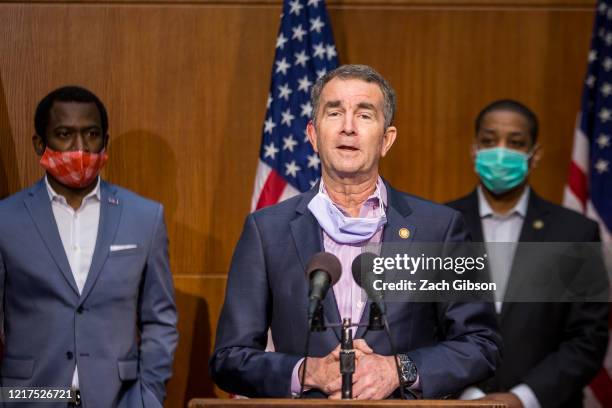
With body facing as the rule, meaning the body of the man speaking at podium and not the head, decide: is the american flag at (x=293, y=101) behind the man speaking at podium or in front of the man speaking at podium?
behind

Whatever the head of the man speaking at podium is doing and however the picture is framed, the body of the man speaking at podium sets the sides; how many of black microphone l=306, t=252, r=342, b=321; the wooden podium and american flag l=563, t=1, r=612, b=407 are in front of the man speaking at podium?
2

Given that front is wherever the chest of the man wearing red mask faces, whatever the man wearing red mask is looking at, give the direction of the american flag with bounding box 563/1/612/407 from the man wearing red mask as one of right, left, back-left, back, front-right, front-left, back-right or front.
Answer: left

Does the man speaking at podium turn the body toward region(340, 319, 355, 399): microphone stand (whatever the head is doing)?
yes

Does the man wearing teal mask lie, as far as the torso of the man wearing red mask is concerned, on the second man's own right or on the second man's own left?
on the second man's own left

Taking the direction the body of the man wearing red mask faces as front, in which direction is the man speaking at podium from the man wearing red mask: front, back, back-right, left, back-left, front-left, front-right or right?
front-left

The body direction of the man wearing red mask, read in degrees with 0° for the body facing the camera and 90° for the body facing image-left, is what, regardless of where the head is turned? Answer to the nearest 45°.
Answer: approximately 0°

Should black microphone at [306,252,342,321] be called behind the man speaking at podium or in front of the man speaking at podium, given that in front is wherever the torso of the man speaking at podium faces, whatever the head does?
in front

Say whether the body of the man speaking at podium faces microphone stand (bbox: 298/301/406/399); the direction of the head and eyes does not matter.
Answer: yes

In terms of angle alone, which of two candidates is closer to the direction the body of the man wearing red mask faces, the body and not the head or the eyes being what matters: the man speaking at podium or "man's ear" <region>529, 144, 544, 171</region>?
the man speaking at podium

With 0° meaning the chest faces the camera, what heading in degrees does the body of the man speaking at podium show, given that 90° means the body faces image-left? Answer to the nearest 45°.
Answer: approximately 0°
